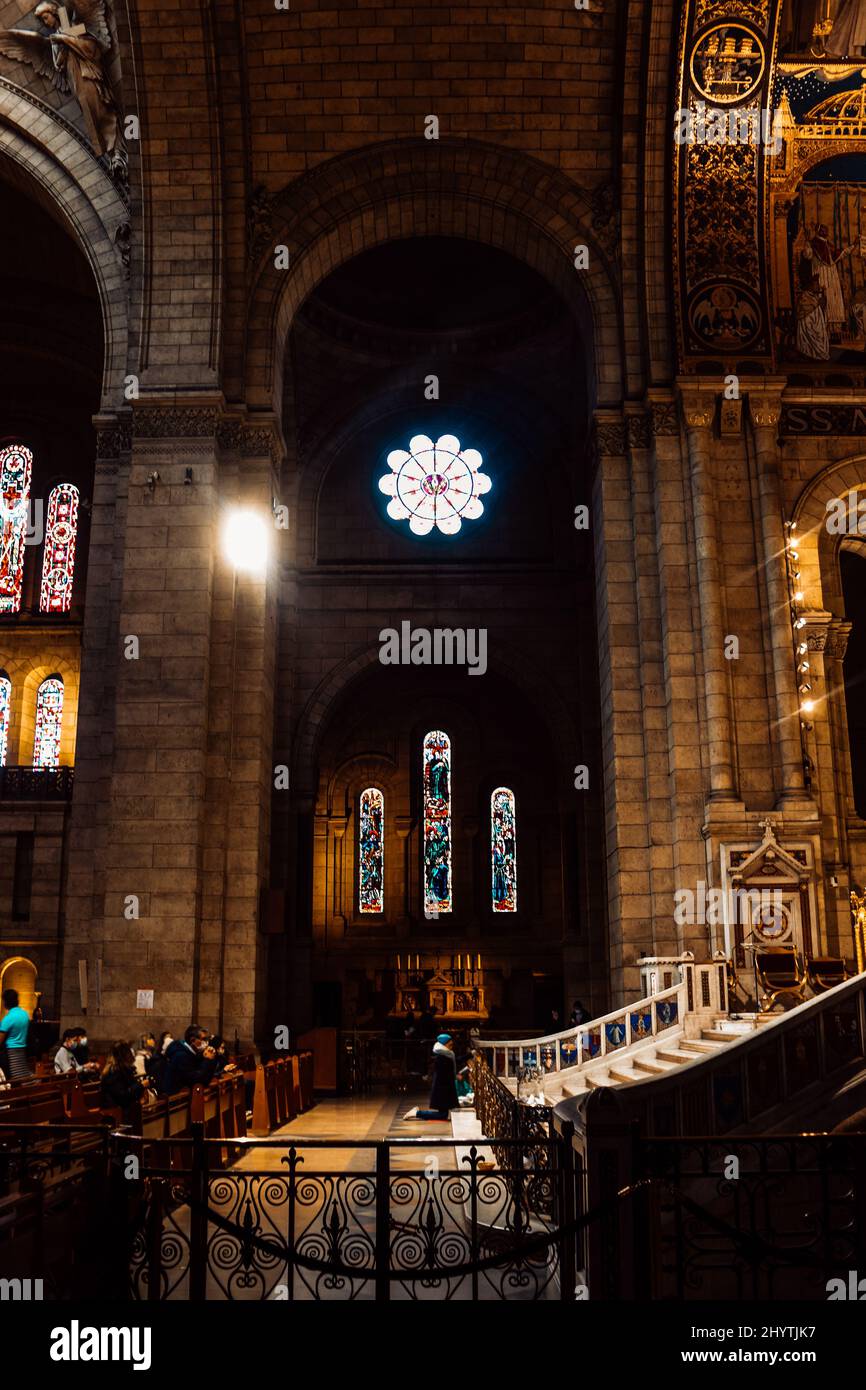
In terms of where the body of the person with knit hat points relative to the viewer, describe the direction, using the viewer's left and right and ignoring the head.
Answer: facing to the right of the viewer

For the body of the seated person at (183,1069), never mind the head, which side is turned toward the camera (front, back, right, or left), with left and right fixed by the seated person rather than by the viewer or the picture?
right

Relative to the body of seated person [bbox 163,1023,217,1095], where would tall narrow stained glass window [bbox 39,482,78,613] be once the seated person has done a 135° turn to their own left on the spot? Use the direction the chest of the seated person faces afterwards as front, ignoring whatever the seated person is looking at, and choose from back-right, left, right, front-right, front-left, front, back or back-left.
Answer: front-right

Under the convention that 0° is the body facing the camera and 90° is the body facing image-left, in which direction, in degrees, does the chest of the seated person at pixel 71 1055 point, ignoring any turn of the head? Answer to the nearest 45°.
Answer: approximately 270°

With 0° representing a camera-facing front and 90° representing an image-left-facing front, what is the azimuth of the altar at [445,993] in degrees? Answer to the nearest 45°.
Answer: approximately 0°

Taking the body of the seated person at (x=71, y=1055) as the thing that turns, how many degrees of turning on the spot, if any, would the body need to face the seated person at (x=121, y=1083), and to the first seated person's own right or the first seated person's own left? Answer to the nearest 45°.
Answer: approximately 90° to the first seated person's own right
